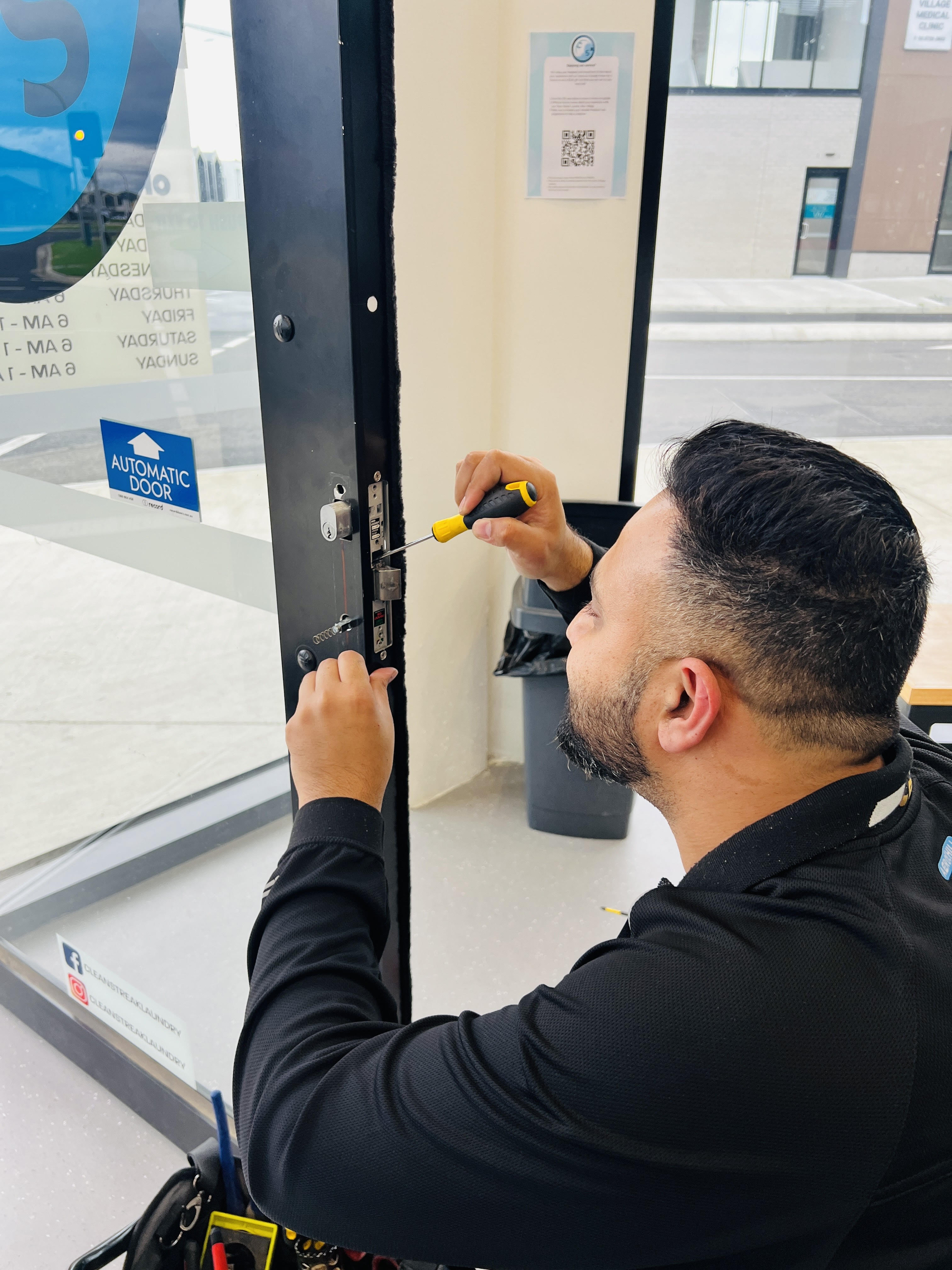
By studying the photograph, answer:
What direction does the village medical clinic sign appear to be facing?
toward the camera

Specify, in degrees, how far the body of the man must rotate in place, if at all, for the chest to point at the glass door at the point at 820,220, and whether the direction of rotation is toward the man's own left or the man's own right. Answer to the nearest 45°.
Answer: approximately 45° to the man's own right

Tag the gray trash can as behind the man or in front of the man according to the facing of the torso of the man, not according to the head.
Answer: in front

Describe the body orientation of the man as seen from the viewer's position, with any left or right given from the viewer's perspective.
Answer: facing away from the viewer and to the left of the viewer

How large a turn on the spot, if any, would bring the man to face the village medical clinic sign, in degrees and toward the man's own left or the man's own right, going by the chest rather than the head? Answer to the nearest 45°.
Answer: approximately 45° to the man's own right

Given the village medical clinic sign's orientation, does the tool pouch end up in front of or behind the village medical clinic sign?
in front

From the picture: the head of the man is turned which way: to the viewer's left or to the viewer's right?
to the viewer's left

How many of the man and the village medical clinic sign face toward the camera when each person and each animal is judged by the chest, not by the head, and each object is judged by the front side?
1

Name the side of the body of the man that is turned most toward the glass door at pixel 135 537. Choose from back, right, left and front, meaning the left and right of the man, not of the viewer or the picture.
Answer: front
